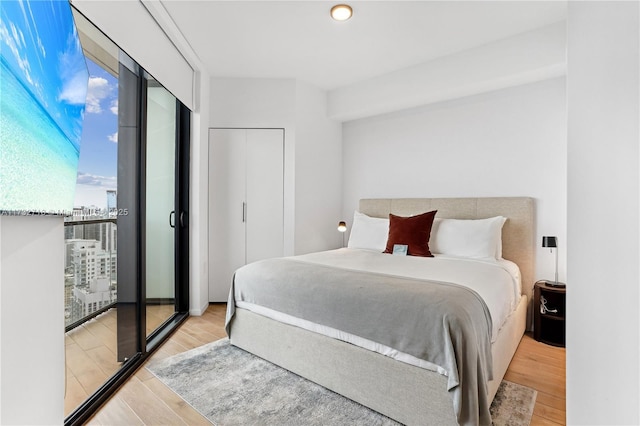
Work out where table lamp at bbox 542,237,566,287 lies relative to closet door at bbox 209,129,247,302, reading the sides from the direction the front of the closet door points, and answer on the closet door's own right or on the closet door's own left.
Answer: on the closet door's own left

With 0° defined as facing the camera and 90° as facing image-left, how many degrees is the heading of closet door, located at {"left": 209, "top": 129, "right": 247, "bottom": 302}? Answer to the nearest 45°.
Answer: approximately 0°

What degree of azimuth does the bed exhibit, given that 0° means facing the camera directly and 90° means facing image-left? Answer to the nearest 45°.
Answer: approximately 45°

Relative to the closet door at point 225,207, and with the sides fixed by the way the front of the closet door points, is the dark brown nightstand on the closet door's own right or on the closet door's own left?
on the closet door's own left

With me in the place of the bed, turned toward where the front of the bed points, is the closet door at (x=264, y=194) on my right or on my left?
on my right
